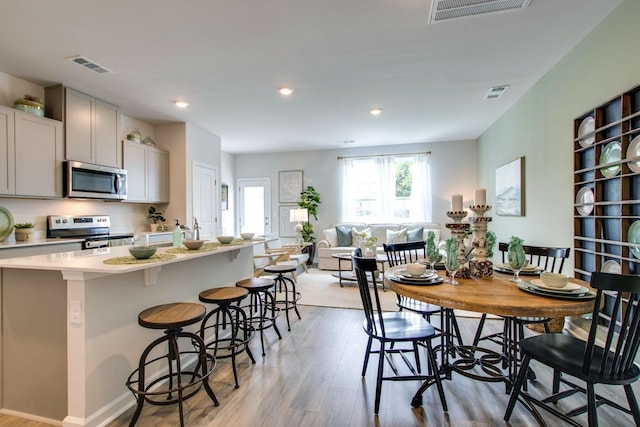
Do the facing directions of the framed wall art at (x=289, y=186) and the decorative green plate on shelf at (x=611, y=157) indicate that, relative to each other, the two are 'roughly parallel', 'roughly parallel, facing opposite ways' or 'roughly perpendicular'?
roughly perpendicular

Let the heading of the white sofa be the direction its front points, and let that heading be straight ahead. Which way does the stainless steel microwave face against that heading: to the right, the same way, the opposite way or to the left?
to the left

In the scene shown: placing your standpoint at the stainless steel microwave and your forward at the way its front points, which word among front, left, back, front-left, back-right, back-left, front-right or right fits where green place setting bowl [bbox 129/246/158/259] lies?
front-right

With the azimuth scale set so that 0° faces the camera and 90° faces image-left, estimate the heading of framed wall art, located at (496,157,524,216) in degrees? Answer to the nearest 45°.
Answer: approximately 45°

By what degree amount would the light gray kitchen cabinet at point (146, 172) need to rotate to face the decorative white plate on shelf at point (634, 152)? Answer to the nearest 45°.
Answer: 0° — it already faces it

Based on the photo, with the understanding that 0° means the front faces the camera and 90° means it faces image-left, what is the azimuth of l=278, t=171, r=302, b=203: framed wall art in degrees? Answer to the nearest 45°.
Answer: approximately 0°

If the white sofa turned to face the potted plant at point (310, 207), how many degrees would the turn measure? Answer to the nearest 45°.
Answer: approximately 90° to its right

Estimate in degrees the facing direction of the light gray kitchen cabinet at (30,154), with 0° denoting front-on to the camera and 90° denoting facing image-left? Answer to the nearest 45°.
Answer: approximately 315°

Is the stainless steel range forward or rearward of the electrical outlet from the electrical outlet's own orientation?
rearward

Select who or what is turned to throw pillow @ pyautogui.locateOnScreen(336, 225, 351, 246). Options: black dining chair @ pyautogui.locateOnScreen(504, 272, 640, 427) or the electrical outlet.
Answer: the black dining chair

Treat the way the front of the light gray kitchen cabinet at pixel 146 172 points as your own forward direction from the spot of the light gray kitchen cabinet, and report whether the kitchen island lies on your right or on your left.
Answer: on your right
